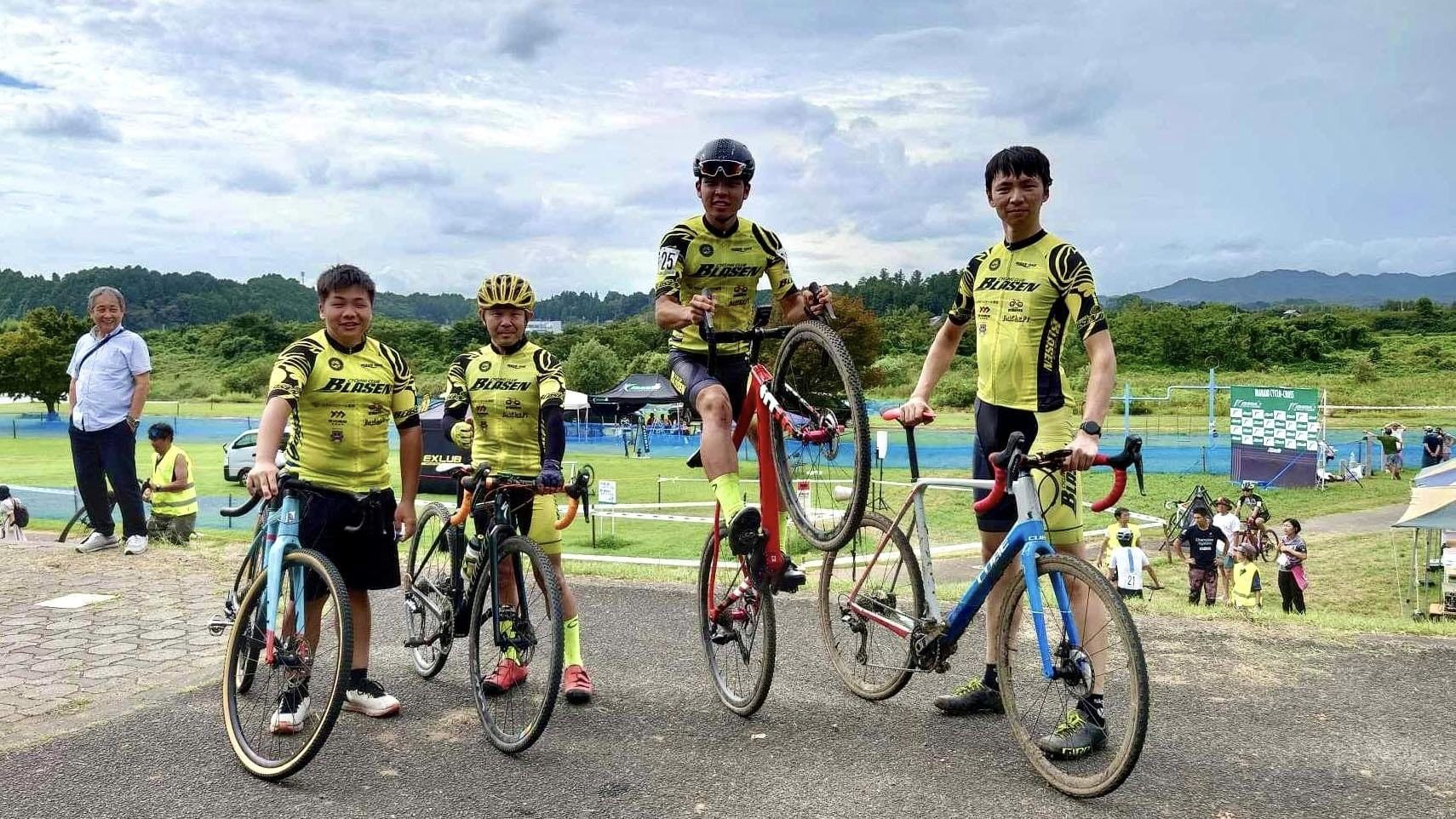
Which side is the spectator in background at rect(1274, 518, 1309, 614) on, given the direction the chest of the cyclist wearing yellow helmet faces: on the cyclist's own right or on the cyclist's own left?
on the cyclist's own left

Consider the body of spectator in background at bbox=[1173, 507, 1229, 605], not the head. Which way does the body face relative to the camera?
toward the camera

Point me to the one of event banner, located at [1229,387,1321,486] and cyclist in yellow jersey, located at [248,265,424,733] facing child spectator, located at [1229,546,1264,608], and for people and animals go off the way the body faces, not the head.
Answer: the event banner

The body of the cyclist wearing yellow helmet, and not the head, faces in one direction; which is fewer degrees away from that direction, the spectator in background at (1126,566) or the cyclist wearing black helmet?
the cyclist wearing black helmet

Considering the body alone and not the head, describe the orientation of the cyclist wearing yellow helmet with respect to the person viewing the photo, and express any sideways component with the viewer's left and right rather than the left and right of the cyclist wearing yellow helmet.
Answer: facing the viewer

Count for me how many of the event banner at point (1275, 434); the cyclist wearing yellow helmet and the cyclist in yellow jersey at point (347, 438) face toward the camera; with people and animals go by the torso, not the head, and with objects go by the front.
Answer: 3

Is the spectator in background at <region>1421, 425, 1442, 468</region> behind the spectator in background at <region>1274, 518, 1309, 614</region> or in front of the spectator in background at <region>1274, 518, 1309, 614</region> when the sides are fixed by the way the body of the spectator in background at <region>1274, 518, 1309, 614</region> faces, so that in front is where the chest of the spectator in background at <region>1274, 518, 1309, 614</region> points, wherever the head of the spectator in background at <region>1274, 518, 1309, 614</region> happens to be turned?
behind

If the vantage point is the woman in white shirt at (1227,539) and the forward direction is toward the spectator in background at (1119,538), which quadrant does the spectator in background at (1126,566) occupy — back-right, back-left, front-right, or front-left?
front-left

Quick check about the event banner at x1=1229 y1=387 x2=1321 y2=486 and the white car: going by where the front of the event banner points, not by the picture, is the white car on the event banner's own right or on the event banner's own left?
on the event banner's own right

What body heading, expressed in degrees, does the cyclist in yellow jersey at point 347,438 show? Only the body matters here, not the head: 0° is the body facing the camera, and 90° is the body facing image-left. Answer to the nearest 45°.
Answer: approximately 0°

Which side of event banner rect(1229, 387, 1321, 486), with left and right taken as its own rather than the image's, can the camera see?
front

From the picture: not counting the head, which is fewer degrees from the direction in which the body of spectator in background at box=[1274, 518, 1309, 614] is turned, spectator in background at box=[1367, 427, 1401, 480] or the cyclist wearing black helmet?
the cyclist wearing black helmet

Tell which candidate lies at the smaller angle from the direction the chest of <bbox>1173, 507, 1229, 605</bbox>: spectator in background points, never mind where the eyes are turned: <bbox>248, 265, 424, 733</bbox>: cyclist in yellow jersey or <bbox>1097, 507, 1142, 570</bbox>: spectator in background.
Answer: the cyclist in yellow jersey

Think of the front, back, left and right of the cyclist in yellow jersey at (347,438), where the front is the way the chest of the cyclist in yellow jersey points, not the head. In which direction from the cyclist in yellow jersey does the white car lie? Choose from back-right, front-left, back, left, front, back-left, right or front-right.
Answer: back

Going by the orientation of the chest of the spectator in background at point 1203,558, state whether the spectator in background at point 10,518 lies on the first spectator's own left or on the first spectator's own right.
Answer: on the first spectator's own right

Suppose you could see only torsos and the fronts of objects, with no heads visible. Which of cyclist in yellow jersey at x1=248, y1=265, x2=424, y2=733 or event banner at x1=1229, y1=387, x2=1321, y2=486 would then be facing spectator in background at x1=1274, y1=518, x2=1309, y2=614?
the event banner
